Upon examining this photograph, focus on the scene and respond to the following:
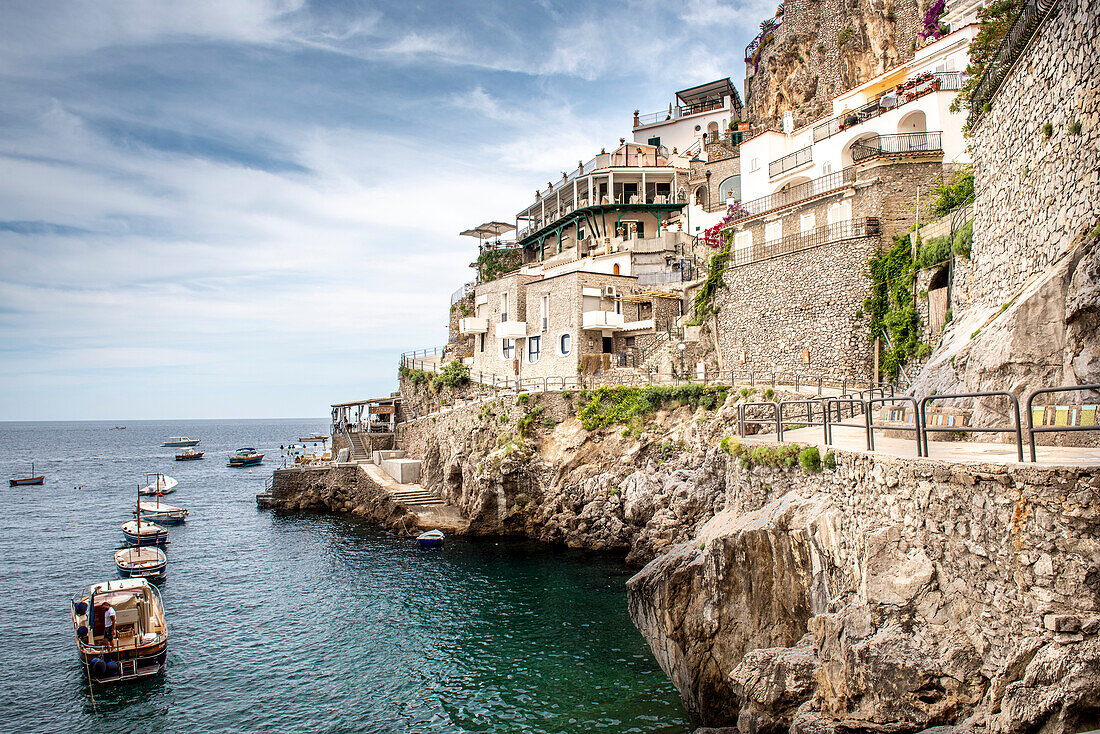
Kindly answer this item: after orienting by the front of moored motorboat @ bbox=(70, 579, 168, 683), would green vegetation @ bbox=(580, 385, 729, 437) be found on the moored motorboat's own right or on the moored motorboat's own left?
on the moored motorboat's own right

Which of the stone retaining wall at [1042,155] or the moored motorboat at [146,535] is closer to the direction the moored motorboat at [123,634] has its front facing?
the moored motorboat

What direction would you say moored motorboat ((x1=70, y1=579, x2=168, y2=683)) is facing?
away from the camera

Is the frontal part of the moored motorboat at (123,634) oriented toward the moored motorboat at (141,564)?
yes

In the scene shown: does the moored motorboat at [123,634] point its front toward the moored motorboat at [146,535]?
yes

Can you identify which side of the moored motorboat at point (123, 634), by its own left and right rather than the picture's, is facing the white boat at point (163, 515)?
front

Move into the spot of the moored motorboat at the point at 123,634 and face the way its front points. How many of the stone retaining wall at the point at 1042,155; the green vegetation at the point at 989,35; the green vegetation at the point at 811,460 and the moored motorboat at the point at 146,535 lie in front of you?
1

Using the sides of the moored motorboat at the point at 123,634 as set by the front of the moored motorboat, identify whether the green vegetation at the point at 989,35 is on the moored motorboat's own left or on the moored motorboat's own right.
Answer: on the moored motorboat's own right

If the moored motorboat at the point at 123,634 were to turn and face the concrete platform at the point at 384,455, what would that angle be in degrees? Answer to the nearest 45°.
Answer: approximately 45° to its right

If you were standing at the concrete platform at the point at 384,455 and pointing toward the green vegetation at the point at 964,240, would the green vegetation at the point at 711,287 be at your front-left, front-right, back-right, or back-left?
front-left
